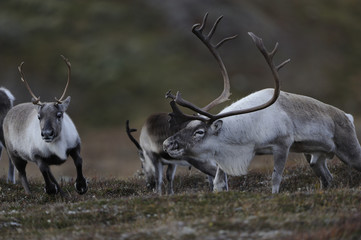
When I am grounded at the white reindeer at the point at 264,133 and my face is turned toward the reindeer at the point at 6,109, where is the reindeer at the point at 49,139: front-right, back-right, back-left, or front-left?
front-left

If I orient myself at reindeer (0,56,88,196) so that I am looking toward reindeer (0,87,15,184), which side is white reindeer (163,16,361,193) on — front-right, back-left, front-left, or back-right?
back-right

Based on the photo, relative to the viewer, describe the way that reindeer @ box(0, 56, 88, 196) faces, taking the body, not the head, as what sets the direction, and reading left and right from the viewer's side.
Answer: facing the viewer and to the right of the viewer

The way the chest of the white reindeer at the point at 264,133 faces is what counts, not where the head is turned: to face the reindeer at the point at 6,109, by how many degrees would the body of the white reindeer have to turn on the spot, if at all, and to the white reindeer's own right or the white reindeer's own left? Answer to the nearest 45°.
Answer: approximately 45° to the white reindeer's own right

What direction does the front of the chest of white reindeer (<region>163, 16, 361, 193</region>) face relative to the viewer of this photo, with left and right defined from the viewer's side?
facing to the left of the viewer

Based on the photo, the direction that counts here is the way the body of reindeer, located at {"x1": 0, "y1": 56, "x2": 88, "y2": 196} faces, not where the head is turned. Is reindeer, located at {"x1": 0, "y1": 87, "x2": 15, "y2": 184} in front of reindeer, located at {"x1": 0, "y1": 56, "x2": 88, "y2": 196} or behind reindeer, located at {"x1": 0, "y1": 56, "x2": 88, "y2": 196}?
behind

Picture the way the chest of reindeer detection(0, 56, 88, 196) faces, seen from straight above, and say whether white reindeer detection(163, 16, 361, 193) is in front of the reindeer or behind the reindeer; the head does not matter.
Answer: in front
